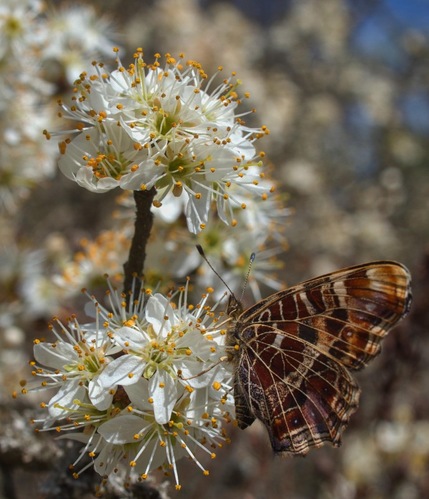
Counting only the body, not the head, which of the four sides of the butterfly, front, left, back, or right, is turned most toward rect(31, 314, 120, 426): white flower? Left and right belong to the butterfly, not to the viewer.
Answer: front

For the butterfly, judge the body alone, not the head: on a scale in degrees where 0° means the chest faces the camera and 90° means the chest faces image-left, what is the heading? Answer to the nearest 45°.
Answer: approximately 90°
